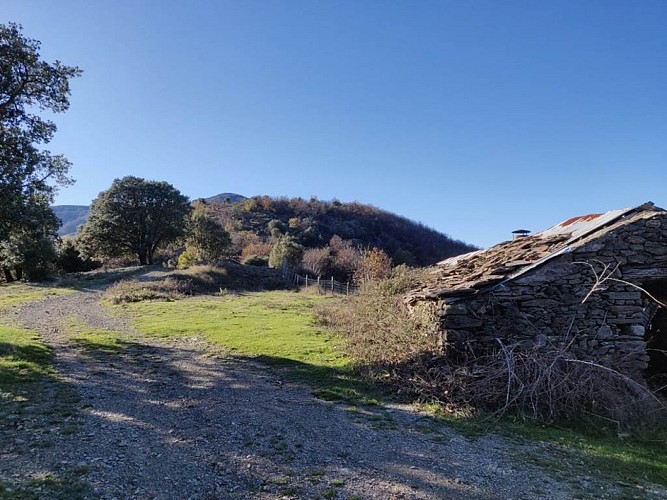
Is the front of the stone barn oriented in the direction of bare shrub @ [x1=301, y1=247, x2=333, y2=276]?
no

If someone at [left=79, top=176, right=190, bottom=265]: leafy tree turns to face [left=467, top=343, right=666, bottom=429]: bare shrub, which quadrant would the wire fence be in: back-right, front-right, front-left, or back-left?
front-left

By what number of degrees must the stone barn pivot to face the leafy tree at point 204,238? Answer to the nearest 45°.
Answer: approximately 135° to its right

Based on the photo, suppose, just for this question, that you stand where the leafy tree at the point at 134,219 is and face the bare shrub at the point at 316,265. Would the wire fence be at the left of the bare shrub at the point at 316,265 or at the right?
right

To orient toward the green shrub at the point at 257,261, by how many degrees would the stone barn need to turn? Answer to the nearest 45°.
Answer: approximately 135° to its right

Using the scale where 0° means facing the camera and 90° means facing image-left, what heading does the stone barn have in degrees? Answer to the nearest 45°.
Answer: approximately 0°

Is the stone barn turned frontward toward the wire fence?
no

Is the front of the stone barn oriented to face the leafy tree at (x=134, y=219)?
no

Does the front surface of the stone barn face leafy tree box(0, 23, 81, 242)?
no

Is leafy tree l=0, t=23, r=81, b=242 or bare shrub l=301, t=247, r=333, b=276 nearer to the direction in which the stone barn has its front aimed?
the leafy tree
